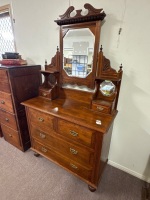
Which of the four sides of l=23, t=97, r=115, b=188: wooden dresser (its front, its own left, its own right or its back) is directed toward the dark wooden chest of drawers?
right

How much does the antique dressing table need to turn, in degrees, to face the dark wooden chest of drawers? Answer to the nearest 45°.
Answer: approximately 90° to its right

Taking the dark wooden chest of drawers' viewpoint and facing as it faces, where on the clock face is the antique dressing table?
The antique dressing table is roughly at 9 o'clock from the dark wooden chest of drawers.

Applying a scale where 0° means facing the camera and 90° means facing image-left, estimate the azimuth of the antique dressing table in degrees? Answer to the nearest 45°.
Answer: approximately 45°

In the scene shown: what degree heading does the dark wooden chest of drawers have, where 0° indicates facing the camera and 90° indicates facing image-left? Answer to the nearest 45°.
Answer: approximately 45°
